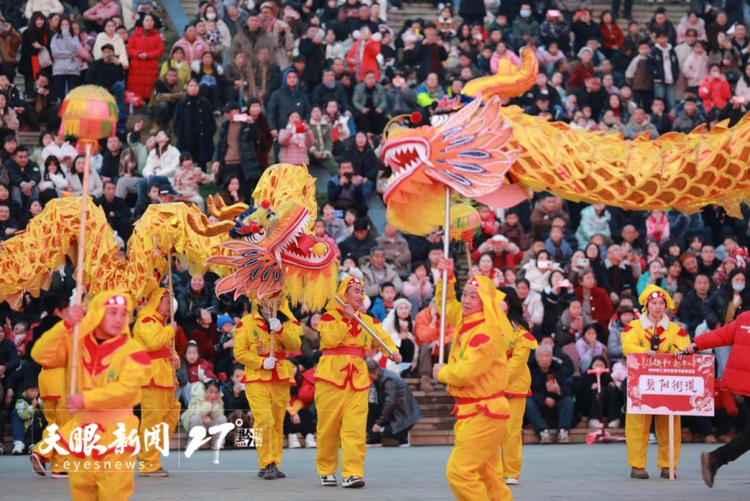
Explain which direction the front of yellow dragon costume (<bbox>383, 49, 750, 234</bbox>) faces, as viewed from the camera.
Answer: facing to the left of the viewer

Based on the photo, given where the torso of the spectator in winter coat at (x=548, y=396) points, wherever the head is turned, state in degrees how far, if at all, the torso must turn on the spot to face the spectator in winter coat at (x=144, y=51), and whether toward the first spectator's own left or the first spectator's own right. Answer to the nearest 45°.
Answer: approximately 90° to the first spectator's own right

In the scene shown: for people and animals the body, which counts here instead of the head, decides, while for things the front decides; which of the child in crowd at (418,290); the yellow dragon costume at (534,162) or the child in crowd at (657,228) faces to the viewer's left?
the yellow dragon costume

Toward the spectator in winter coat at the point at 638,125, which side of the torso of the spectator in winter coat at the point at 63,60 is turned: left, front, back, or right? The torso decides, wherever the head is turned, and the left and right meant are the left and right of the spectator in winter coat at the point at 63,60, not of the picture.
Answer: left

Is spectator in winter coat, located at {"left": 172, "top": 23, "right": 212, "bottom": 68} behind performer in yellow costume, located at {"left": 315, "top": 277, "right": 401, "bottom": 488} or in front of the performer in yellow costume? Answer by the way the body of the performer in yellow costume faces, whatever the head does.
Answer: behind

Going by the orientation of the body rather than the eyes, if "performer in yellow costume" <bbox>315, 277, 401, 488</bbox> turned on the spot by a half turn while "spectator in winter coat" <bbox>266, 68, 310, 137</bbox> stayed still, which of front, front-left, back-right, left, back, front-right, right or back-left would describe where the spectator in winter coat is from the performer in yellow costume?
front-right

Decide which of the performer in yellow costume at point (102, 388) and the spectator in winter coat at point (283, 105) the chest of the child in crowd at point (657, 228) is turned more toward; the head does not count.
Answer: the performer in yellow costume

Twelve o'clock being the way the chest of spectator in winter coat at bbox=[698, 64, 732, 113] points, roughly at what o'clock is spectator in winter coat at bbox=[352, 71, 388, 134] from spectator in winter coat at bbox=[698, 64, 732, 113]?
spectator in winter coat at bbox=[352, 71, 388, 134] is roughly at 2 o'clock from spectator in winter coat at bbox=[698, 64, 732, 113].

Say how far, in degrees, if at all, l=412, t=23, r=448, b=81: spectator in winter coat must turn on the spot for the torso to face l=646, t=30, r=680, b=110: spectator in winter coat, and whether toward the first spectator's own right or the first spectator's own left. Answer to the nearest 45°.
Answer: approximately 90° to the first spectator's own left

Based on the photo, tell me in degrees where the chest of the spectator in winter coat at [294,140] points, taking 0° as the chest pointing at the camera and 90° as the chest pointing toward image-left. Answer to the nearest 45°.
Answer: approximately 0°
